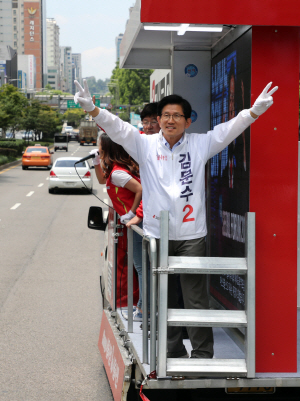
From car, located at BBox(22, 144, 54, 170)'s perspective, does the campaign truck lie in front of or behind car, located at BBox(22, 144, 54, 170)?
behind

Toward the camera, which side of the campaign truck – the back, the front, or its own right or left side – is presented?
back

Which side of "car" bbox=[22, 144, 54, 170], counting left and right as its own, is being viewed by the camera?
back

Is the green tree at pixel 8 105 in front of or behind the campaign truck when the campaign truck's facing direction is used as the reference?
in front

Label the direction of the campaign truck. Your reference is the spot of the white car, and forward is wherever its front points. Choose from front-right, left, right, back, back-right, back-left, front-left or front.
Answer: back

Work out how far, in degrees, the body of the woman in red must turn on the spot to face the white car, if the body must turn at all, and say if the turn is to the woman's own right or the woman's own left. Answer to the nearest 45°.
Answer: approximately 90° to the woman's own right

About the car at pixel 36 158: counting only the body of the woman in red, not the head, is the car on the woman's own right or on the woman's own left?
on the woman's own right

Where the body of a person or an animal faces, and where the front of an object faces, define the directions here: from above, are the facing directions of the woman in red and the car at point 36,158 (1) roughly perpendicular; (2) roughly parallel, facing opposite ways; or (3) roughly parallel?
roughly perpendicular

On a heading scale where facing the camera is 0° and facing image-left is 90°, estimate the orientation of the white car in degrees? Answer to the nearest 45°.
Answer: approximately 180°

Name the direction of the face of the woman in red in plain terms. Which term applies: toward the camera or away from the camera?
away from the camera

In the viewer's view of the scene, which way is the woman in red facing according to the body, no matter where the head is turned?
to the viewer's left

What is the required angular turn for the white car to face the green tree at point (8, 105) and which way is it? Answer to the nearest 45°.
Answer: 0° — it already faces it

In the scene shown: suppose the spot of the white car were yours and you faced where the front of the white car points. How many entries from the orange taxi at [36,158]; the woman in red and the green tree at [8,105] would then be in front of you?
2
